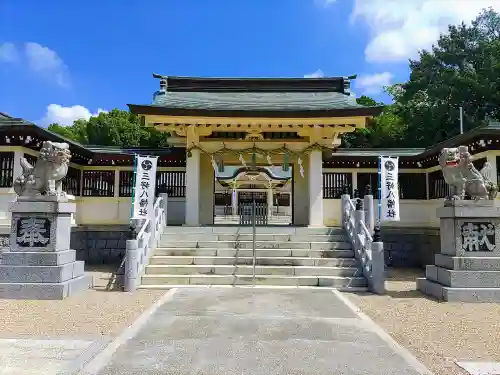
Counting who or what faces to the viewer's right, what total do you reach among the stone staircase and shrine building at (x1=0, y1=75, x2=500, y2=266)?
0

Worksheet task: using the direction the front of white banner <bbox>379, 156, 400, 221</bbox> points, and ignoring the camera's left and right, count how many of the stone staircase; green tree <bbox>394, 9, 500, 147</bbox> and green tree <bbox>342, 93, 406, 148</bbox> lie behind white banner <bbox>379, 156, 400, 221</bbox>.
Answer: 2

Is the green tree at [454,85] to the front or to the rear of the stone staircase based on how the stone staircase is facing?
to the rear

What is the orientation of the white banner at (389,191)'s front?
toward the camera

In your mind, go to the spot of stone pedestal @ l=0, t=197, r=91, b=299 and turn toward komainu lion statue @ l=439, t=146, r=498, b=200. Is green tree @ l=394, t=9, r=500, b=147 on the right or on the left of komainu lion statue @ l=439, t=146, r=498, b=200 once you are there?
left

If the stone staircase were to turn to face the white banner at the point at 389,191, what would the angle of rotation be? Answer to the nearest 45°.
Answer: approximately 90° to its left

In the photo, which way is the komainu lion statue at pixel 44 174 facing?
to the viewer's right

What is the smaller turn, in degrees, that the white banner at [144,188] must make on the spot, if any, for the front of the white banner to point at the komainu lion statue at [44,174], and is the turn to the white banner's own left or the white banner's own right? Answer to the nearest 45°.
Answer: approximately 45° to the white banner's own right

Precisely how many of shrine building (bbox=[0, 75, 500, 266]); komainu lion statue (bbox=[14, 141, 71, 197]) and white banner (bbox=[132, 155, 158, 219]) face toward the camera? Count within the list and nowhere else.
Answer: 2

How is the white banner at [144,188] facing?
toward the camera

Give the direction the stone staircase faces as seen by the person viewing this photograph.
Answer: facing the viewer

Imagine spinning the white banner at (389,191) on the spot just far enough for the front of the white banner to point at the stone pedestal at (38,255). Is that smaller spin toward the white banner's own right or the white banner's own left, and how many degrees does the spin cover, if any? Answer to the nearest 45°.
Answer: approximately 45° to the white banner's own right
